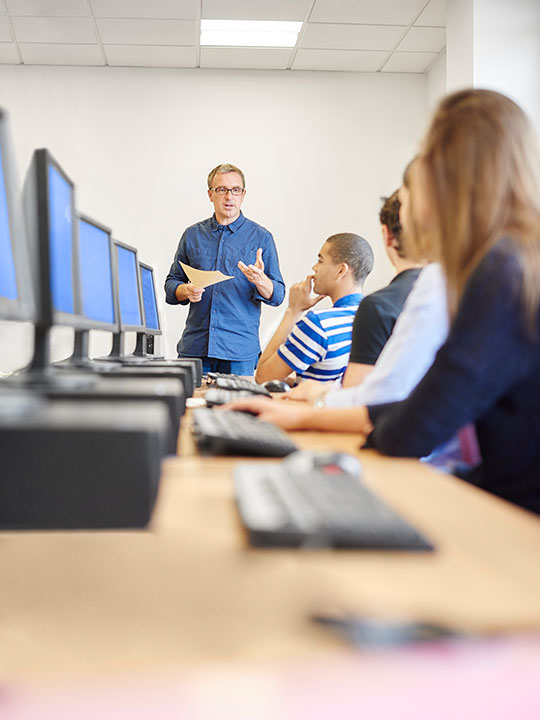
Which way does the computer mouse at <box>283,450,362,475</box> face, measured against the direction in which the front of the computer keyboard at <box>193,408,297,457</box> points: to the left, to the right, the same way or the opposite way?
the opposite way

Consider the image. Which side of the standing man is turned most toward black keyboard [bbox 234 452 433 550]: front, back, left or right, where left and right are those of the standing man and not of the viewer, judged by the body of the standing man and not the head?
front

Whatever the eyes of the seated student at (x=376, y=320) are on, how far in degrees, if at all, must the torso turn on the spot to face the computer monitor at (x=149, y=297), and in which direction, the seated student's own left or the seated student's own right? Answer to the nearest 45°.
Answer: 0° — they already face it

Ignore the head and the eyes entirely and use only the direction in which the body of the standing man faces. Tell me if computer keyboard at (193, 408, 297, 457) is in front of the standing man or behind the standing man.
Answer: in front

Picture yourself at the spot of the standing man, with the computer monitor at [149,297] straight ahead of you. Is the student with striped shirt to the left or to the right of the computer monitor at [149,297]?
left

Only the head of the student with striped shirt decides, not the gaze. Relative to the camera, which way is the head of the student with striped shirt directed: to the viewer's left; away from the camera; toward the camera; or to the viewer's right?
to the viewer's left

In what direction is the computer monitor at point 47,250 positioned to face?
to the viewer's right

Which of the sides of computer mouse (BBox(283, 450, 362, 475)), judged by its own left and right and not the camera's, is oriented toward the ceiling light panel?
right

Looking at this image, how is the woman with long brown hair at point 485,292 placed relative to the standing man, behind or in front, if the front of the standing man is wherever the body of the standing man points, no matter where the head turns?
in front

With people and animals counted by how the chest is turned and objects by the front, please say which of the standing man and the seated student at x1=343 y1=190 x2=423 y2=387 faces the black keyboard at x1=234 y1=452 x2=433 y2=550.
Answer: the standing man

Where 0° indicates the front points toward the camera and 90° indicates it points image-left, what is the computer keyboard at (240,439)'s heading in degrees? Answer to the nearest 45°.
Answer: approximately 270°

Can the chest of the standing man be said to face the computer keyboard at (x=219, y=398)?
yes

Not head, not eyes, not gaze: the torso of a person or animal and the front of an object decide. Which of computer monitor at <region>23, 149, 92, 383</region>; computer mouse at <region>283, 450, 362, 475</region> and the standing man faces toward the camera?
the standing man

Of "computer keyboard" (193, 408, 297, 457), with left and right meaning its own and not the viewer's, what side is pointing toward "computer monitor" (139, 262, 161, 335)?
left
